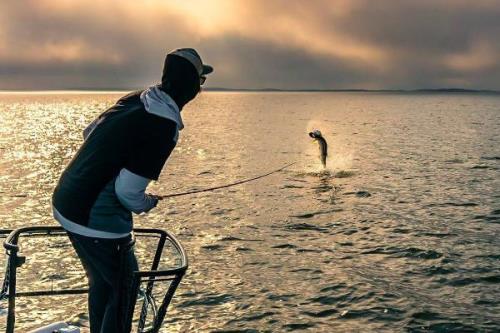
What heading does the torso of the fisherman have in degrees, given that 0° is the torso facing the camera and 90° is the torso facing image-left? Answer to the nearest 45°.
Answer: approximately 225°

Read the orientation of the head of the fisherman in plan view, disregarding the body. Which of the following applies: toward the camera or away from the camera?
away from the camera
